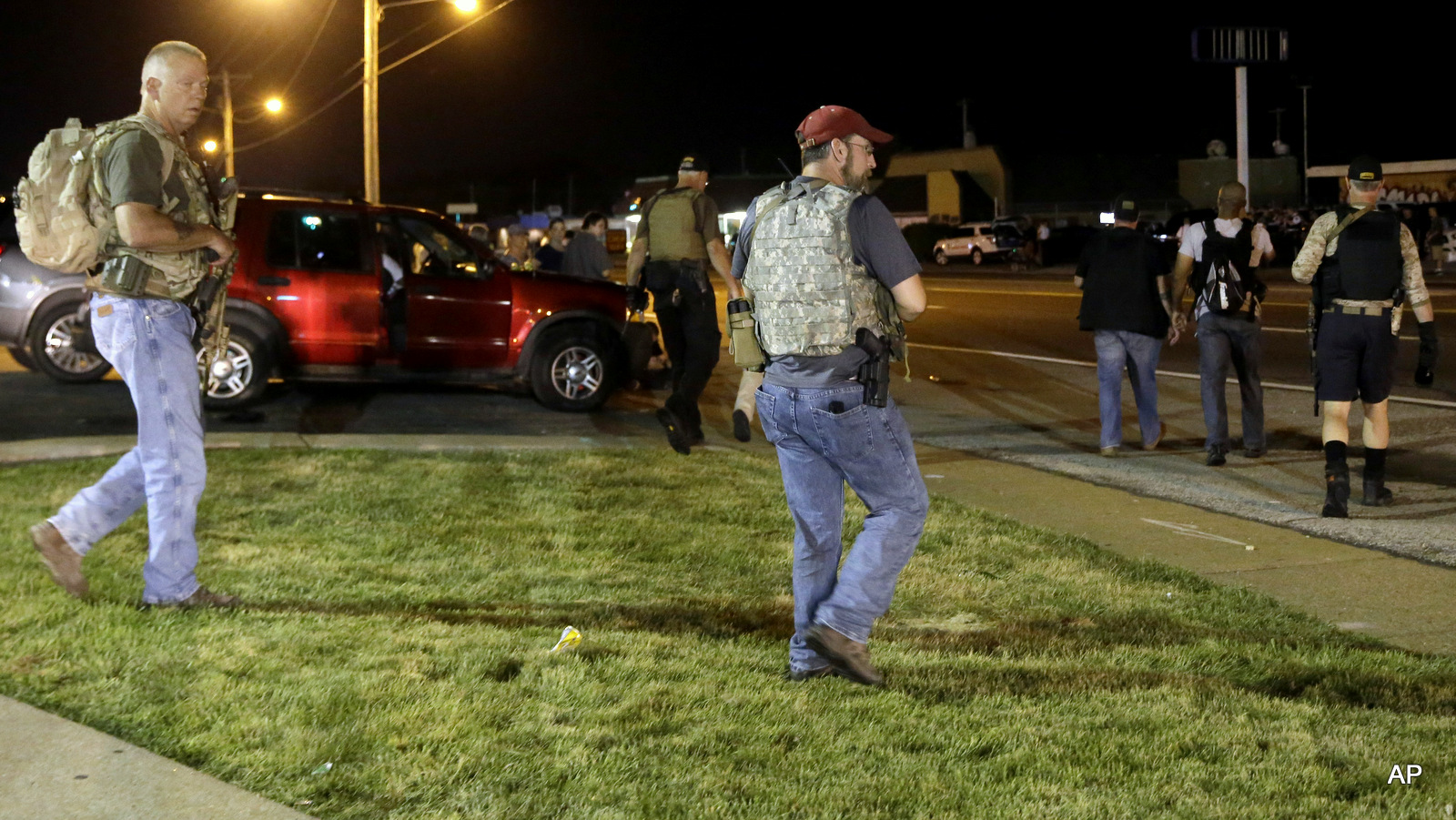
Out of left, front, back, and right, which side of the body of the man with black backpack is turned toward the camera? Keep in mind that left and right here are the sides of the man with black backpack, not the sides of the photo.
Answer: back

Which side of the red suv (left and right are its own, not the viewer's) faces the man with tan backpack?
right

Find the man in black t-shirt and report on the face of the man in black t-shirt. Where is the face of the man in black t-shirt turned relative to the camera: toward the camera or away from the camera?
away from the camera

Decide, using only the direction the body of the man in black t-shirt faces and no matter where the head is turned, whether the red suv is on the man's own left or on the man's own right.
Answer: on the man's own left

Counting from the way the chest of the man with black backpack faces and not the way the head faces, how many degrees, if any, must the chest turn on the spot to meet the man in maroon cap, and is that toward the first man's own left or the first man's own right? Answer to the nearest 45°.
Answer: approximately 180°

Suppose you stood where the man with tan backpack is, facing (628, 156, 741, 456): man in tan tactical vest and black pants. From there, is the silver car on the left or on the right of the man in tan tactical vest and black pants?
left

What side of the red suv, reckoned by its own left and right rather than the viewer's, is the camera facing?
right

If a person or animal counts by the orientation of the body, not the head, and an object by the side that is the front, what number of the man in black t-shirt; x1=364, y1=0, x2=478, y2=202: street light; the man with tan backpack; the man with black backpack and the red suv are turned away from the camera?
2

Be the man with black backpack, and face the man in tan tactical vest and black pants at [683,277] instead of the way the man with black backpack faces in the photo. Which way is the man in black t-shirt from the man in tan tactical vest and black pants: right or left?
right

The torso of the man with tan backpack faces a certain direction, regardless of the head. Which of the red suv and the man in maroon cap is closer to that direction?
the man in maroon cap

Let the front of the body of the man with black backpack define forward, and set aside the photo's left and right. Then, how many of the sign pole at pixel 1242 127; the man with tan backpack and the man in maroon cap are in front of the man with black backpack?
1

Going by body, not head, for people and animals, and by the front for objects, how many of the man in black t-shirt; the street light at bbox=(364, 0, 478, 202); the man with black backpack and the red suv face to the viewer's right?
2

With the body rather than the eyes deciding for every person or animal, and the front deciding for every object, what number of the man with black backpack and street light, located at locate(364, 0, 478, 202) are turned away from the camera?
1

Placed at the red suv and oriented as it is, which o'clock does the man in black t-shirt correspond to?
The man in black t-shirt is roughly at 1 o'clock from the red suv.

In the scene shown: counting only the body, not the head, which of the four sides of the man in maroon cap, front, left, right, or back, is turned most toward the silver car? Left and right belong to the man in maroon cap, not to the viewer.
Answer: left

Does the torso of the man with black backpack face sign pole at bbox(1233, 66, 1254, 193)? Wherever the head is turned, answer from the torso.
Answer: yes
